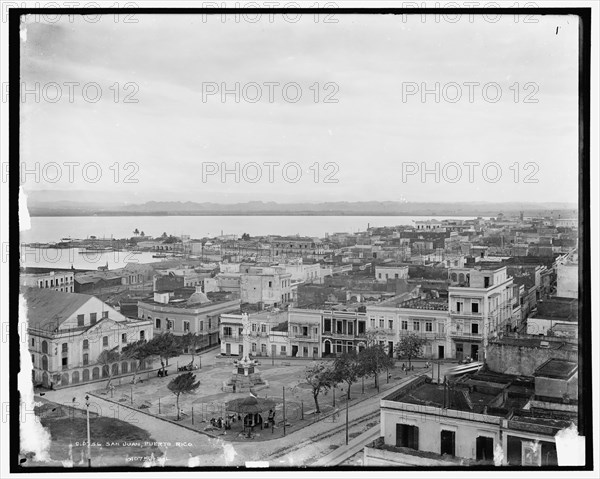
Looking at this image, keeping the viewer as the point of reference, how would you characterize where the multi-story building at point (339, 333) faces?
facing the viewer

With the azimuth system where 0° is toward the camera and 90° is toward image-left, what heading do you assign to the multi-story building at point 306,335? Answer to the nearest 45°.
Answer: approximately 0°

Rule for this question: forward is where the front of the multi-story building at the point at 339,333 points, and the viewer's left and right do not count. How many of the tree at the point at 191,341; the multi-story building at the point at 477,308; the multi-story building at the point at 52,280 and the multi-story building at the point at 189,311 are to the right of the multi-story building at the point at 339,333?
3

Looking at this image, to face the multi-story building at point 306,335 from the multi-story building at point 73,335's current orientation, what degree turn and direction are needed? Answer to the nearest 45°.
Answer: approximately 45° to its left

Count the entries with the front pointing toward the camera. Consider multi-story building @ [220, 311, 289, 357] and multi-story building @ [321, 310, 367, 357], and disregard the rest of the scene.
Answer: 2

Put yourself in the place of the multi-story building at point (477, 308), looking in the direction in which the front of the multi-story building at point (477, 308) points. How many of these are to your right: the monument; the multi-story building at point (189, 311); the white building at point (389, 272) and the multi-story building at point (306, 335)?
4

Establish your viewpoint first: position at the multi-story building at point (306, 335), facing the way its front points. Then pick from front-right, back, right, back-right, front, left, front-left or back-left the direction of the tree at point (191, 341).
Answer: right

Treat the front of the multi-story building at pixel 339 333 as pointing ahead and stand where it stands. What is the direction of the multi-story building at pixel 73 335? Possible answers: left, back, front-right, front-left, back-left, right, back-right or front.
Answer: right

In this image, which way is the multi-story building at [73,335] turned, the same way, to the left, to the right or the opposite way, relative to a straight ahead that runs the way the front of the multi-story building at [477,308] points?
to the left

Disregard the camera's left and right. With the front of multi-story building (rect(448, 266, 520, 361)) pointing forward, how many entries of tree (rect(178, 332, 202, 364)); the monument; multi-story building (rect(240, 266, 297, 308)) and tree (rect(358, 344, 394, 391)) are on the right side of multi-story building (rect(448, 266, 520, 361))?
4

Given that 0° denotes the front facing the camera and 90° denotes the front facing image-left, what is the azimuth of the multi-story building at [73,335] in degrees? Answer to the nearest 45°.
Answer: approximately 315°

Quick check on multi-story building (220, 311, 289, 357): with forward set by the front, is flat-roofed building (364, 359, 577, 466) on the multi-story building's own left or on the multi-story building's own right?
on the multi-story building's own left

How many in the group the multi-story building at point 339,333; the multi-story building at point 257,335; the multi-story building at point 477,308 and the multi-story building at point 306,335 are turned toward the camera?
4

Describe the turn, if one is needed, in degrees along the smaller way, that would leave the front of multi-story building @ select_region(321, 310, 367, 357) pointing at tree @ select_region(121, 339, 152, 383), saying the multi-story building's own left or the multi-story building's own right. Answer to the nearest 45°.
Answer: approximately 90° to the multi-story building's own right

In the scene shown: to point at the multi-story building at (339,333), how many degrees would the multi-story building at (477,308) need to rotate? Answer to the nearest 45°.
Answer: approximately 90° to its right

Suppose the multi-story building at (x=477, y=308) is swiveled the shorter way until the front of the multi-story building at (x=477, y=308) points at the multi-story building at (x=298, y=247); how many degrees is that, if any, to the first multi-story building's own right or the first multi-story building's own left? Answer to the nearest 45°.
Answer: approximately 90° to the first multi-story building's own right
